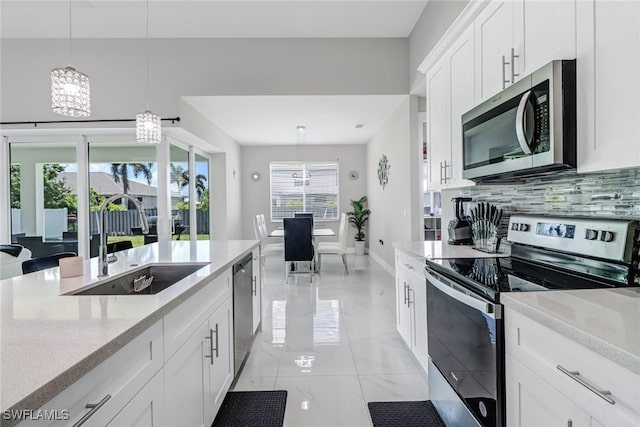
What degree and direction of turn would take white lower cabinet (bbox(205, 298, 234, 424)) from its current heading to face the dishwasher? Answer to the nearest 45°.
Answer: approximately 90° to its left

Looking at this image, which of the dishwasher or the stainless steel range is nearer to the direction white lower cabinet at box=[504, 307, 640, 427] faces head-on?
the dishwasher

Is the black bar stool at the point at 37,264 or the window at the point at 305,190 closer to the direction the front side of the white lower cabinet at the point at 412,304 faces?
the black bar stool

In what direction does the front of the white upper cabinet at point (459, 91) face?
to the viewer's left

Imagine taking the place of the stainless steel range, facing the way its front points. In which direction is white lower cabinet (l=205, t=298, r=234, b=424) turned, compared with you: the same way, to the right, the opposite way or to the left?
the opposite way

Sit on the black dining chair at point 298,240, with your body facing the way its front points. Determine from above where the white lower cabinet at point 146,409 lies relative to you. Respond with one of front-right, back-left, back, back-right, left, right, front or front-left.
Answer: back

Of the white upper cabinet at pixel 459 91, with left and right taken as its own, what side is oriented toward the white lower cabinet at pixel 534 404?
left

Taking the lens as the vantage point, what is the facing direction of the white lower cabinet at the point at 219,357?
facing to the right of the viewer

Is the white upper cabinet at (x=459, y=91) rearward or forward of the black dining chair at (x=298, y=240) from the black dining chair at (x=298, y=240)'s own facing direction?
rearward

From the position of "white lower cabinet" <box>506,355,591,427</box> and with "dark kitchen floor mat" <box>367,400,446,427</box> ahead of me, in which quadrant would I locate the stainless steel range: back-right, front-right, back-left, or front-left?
front-right

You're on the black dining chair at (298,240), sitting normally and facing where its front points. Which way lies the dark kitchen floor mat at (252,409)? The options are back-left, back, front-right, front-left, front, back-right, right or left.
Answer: back

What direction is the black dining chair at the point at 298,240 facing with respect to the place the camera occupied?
facing away from the viewer

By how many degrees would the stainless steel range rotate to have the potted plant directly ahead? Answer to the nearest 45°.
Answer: approximately 90° to its right

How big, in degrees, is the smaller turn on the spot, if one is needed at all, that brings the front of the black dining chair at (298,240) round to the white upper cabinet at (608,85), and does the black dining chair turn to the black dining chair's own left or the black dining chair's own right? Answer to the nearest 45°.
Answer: approximately 180°

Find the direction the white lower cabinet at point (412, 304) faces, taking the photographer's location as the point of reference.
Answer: facing to the left of the viewer

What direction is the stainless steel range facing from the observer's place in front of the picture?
facing the viewer and to the left of the viewer

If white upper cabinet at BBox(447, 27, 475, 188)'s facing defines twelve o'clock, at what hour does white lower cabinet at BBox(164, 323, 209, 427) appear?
The white lower cabinet is roughly at 10 o'clock from the white upper cabinet.
